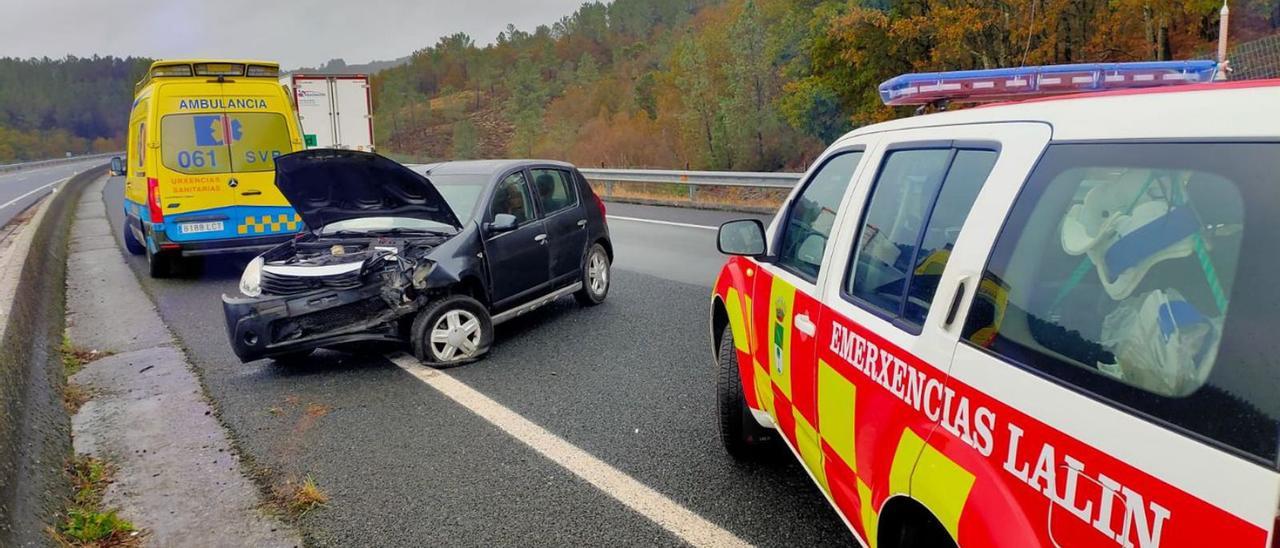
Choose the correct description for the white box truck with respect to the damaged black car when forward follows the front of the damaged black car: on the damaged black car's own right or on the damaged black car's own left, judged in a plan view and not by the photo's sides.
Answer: on the damaged black car's own right

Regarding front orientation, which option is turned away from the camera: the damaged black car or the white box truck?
the white box truck

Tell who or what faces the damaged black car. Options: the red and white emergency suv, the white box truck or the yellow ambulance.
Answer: the red and white emergency suv

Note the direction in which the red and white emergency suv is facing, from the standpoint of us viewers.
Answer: facing away from the viewer and to the left of the viewer

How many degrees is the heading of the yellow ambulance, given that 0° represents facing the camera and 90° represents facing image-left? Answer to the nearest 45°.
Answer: approximately 180°

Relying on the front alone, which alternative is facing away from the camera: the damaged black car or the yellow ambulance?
the yellow ambulance

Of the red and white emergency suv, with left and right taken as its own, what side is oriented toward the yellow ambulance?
front

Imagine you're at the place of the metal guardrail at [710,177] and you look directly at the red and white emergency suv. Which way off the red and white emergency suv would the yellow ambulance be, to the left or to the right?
right

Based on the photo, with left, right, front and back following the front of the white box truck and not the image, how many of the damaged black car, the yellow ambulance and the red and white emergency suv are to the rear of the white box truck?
3

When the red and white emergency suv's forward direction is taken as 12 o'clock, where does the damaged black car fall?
The damaged black car is roughly at 12 o'clock from the red and white emergency suv.

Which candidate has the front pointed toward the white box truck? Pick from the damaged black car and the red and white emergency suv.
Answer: the red and white emergency suv

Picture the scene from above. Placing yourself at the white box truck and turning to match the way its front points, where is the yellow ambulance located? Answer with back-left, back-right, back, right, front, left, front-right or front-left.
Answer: back

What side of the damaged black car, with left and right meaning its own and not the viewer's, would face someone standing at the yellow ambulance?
right

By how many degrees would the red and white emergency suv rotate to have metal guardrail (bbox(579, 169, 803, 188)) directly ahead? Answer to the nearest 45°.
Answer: approximately 45° to its right

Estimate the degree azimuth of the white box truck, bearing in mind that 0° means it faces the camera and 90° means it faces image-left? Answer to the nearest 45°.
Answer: approximately 180°

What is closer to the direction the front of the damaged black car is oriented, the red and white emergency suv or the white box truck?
the red and white emergency suv
